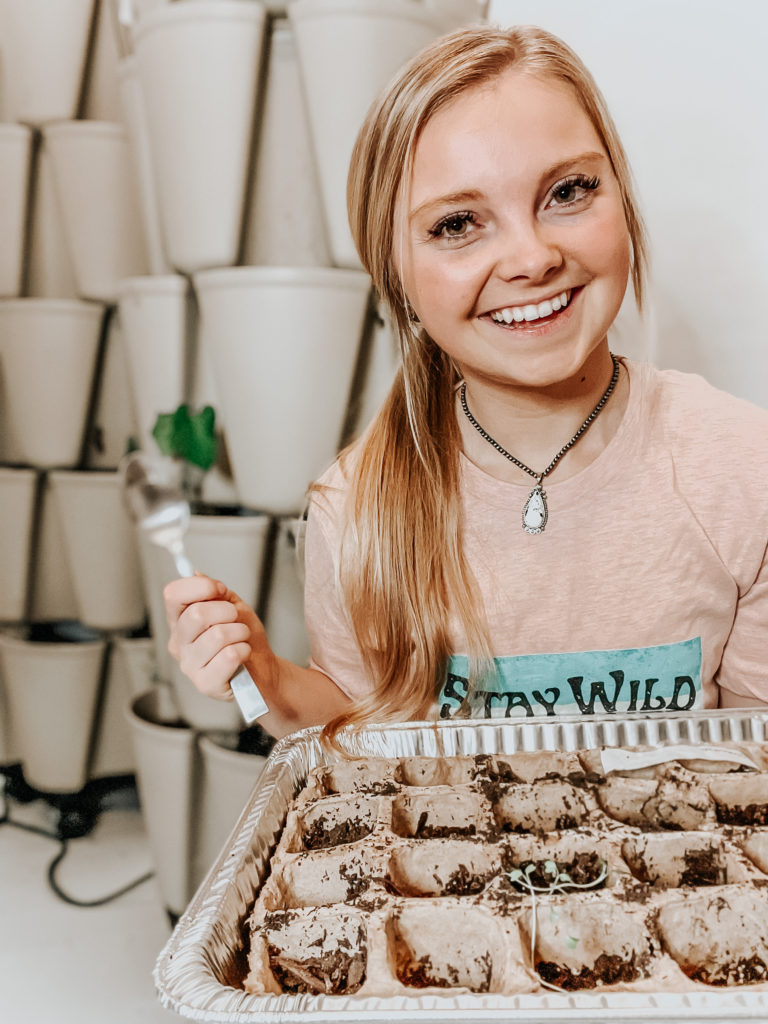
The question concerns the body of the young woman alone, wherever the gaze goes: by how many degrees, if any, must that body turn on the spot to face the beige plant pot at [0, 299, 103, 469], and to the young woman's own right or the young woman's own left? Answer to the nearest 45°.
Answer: approximately 135° to the young woman's own right

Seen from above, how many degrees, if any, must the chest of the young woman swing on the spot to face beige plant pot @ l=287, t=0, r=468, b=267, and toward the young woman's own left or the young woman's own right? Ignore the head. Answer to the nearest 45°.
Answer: approximately 135° to the young woman's own right

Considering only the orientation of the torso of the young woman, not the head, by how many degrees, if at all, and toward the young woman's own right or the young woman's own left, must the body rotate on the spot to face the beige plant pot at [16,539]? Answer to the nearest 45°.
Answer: approximately 135° to the young woman's own right

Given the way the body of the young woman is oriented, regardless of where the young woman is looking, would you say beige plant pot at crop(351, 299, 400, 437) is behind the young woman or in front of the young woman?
behind

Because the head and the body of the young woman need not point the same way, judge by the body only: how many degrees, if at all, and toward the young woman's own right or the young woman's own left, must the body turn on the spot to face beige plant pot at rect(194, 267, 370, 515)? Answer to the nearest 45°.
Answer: approximately 135° to the young woman's own right

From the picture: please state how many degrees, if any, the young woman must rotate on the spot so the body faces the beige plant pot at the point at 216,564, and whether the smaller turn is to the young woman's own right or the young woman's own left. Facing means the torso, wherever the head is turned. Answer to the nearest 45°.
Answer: approximately 135° to the young woman's own right

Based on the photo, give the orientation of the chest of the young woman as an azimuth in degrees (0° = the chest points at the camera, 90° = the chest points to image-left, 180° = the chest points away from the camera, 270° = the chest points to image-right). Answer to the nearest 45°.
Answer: approximately 0°
